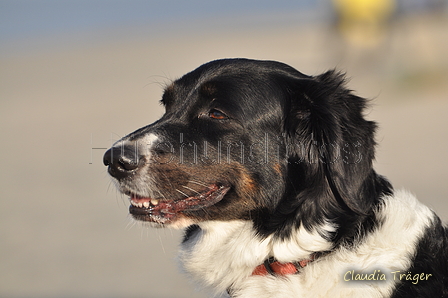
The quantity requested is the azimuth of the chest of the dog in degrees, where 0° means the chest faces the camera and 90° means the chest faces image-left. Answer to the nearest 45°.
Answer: approximately 90°
